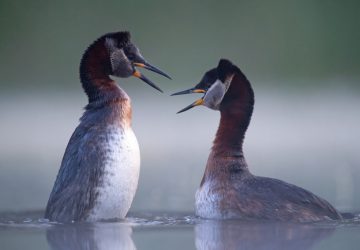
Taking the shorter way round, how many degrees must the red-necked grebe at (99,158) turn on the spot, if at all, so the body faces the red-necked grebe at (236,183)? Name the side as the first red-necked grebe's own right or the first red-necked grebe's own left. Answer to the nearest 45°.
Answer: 0° — it already faces it

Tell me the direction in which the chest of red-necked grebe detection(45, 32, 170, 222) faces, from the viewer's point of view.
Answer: to the viewer's right

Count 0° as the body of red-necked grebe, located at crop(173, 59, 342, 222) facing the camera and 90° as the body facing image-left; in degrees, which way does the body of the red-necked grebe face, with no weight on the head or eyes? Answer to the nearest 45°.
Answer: approximately 90°

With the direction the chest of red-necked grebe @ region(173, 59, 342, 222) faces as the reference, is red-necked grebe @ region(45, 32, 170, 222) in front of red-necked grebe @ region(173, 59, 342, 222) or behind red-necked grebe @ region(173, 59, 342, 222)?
in front

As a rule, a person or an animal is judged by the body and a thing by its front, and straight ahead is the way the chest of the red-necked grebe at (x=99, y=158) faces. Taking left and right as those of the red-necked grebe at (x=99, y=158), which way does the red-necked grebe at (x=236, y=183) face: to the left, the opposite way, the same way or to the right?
the opposite way

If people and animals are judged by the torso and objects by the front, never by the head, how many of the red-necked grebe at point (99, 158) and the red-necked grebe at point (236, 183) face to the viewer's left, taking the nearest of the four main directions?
1
